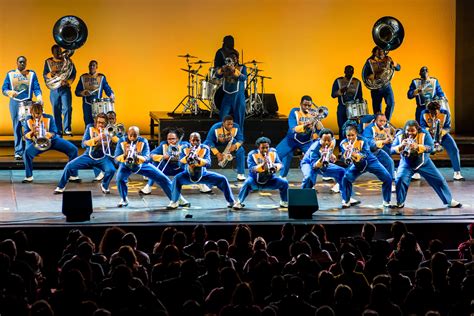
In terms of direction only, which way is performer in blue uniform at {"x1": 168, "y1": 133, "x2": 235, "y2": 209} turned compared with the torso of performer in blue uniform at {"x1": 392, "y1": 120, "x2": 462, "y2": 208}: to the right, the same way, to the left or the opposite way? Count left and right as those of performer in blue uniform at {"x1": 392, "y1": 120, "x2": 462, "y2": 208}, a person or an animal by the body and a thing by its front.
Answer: the same way

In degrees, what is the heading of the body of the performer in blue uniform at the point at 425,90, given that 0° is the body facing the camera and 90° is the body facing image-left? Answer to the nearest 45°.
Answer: approximately 0°

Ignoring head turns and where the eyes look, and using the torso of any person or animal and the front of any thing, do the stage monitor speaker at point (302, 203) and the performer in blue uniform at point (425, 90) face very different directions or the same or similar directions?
very different directions

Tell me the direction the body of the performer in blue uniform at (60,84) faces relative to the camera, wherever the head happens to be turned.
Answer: toward the camera

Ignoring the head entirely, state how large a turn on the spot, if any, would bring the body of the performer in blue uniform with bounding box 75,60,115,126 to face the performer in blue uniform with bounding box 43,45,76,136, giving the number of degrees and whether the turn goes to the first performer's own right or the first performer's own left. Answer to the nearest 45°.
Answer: approximately 135° to the first performer's own right

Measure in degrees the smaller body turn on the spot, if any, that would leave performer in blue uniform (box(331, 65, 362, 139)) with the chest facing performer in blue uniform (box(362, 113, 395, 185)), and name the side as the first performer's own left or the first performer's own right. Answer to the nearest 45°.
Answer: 0° — they already face them

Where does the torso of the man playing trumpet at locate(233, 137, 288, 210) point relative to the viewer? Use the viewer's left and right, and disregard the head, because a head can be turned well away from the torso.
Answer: facing the viewer

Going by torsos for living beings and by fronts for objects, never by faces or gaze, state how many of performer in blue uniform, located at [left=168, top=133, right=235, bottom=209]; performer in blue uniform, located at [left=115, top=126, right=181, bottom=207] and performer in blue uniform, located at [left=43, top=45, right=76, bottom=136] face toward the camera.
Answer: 3

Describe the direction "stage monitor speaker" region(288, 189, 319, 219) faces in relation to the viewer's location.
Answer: facing away from the viewer

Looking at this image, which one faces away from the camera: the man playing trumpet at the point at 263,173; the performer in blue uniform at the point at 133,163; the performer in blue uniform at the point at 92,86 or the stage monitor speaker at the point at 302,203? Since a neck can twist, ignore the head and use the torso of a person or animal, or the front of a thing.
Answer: the stage monitor speaker

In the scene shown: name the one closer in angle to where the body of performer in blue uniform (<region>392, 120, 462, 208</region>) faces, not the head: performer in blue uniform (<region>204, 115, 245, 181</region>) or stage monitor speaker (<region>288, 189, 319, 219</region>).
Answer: the stage monitor speaker

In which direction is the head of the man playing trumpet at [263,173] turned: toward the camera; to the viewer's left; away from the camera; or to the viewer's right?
toward the camera

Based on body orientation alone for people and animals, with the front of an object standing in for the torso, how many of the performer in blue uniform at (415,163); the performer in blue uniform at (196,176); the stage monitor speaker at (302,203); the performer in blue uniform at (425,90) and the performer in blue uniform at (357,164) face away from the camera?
1
